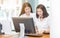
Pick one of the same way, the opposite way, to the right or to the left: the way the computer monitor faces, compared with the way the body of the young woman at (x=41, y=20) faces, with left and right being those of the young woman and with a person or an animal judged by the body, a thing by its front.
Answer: the opposite way

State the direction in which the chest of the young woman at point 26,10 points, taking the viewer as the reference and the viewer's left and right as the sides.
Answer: facing the viewer and to the right of the viewer

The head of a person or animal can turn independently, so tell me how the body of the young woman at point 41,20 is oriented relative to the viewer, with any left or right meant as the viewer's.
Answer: facing the viewer and to the left of the viewer

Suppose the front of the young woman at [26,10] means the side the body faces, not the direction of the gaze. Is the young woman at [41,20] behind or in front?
in front

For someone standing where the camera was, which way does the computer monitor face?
facing away from the viewer and to the right of the viewer

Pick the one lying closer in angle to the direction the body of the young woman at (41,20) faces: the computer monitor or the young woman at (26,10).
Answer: the computer monitor

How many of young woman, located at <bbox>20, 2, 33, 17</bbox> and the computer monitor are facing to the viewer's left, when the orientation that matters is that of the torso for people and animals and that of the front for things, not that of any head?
0

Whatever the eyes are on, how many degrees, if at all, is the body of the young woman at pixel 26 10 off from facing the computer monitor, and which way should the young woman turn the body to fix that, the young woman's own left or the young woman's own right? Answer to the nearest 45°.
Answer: approximately 45° to the young woman's own right
